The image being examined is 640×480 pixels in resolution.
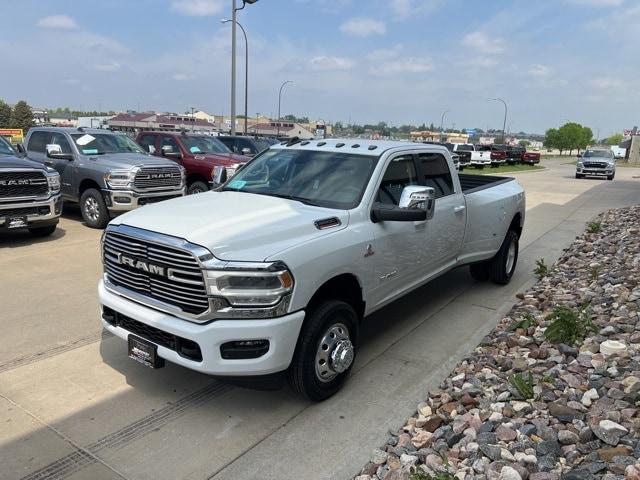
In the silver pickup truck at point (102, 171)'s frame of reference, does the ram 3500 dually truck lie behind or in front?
in front

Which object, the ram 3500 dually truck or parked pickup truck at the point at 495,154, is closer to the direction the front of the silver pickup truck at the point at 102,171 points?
the ram 3500 dually truck

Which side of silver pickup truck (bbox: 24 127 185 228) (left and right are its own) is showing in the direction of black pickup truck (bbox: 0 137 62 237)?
right

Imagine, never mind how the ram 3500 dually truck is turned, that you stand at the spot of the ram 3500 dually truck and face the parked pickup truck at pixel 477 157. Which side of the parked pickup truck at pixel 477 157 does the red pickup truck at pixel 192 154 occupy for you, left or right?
left

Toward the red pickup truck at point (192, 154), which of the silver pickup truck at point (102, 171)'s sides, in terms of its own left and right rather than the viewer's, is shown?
left

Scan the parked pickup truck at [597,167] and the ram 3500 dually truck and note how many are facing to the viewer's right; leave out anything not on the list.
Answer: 0

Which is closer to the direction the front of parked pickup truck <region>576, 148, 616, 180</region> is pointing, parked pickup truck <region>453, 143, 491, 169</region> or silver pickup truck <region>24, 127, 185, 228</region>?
the silver pickup truck

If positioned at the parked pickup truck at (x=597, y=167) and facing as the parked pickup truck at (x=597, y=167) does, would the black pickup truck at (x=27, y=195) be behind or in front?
in front

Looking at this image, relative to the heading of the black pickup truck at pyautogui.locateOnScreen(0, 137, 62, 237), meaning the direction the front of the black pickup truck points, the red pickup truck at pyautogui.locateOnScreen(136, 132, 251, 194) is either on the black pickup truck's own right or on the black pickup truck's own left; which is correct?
on the black pickup truck's own left
